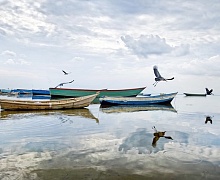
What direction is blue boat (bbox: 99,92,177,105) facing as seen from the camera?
to the viewer's right

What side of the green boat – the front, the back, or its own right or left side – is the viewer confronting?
right

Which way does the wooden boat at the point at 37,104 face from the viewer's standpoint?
to the viewer's right

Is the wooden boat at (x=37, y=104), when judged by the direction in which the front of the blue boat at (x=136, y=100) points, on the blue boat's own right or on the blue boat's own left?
on the blue boat's own right

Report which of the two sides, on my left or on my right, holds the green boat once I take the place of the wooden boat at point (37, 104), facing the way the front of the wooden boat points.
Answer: on my left

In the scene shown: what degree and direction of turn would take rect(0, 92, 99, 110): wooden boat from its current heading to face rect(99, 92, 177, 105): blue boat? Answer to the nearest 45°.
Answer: approximately 45° to its left

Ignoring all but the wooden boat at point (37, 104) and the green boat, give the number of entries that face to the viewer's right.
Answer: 2

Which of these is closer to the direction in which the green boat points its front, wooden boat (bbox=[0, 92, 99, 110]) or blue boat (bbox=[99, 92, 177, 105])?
the blue boat

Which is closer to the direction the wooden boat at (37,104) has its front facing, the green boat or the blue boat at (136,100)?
the blue boat
